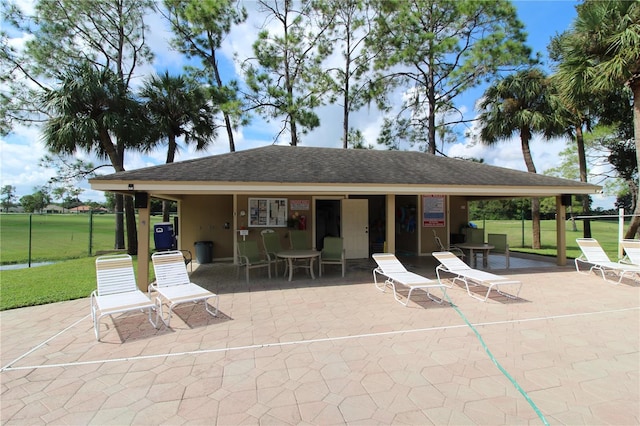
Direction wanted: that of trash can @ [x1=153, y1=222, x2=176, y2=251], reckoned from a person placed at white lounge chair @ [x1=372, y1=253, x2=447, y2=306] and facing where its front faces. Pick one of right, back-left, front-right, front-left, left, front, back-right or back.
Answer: back-right

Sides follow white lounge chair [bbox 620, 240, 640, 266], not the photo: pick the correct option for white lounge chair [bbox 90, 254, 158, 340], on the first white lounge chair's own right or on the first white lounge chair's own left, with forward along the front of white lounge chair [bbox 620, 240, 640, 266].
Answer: on the first white lounge chair's own right

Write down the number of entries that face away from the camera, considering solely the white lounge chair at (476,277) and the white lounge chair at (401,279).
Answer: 0

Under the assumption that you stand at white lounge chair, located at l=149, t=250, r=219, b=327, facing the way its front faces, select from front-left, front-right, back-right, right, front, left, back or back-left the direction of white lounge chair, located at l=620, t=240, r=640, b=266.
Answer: front-left

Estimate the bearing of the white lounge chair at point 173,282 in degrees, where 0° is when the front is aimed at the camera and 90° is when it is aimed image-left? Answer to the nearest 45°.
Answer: approximately 315°

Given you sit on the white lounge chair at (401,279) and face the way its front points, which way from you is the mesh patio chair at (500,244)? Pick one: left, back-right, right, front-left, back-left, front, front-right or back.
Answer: left

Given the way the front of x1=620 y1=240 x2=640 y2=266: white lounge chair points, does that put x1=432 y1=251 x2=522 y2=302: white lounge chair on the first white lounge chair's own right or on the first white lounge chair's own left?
on the first white lounge chair's own right

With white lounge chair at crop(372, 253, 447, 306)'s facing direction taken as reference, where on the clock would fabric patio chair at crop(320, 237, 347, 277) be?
The fabric patio chair is roughly at 6 o'clock from the white lounge chair.

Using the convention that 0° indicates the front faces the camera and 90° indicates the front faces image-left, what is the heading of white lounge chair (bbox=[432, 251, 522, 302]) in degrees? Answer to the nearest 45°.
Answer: approximately 315°

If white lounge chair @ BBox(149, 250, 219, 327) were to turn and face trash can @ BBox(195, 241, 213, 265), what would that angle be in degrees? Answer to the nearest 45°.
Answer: approximately 135° to its left

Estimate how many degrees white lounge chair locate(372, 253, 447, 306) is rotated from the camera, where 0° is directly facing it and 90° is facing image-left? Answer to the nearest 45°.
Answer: approximately 315°

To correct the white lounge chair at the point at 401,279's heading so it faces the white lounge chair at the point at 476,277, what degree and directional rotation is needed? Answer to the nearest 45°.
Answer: approximately 45° to its left
